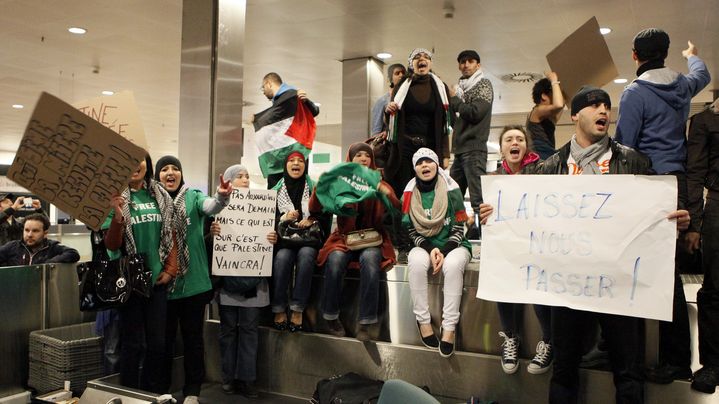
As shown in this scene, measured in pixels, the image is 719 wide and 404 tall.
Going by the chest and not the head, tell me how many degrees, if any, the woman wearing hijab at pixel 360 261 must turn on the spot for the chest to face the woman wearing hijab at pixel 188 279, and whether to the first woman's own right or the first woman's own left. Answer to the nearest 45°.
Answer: approximately 90° to the first woman's own right

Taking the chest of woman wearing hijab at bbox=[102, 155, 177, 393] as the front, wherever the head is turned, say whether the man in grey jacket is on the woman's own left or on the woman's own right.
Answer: on the woman's own left

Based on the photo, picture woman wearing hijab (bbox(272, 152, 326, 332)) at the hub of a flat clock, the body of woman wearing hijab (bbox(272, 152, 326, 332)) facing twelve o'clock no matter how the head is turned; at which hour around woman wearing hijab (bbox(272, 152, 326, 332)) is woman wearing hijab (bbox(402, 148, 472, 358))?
woman wearing hijab (bbox(402, 148, 472, 358)) is roughly at 10 o'clock from woman wearing hijab (bbox(272, 152, 326, 332)).

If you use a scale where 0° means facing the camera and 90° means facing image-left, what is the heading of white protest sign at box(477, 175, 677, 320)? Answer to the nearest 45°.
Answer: approximately 0°

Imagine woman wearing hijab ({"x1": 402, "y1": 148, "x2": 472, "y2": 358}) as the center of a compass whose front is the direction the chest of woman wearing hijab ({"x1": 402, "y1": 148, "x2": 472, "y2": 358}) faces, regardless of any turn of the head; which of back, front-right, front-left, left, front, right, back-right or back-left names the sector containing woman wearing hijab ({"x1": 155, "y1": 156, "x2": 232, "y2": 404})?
right

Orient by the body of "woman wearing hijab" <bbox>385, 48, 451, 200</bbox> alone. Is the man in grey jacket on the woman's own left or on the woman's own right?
on the woman's own left

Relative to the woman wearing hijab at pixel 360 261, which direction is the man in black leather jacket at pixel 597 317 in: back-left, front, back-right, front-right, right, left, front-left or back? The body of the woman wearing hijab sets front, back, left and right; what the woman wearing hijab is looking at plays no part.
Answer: front-left

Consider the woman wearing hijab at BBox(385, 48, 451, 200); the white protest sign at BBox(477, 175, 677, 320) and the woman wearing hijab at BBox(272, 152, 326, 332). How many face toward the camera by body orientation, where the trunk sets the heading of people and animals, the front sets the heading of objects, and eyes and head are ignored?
3

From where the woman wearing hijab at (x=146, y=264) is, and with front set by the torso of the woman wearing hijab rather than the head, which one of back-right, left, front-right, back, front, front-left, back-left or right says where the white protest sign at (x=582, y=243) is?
front-left

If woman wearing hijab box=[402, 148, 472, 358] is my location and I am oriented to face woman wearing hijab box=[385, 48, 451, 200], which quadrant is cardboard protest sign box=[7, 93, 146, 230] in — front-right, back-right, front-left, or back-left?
back-left
